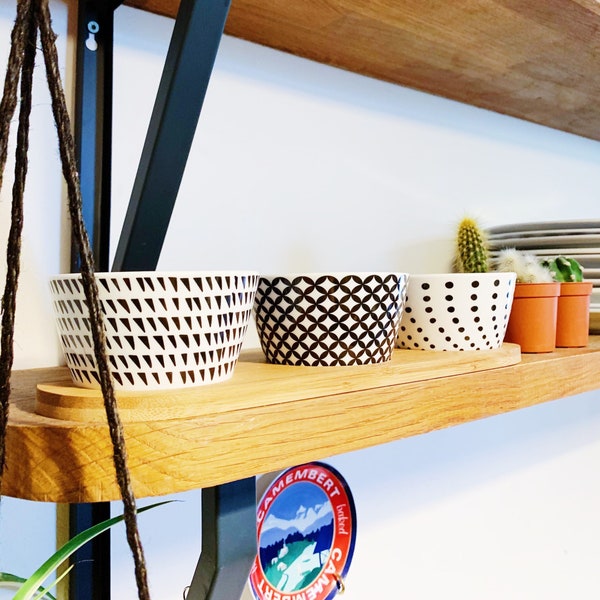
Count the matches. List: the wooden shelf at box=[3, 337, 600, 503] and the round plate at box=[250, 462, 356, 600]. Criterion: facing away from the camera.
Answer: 0

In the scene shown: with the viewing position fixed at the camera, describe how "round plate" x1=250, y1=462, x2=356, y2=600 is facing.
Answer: facing the viewer and to the left of the viewer
